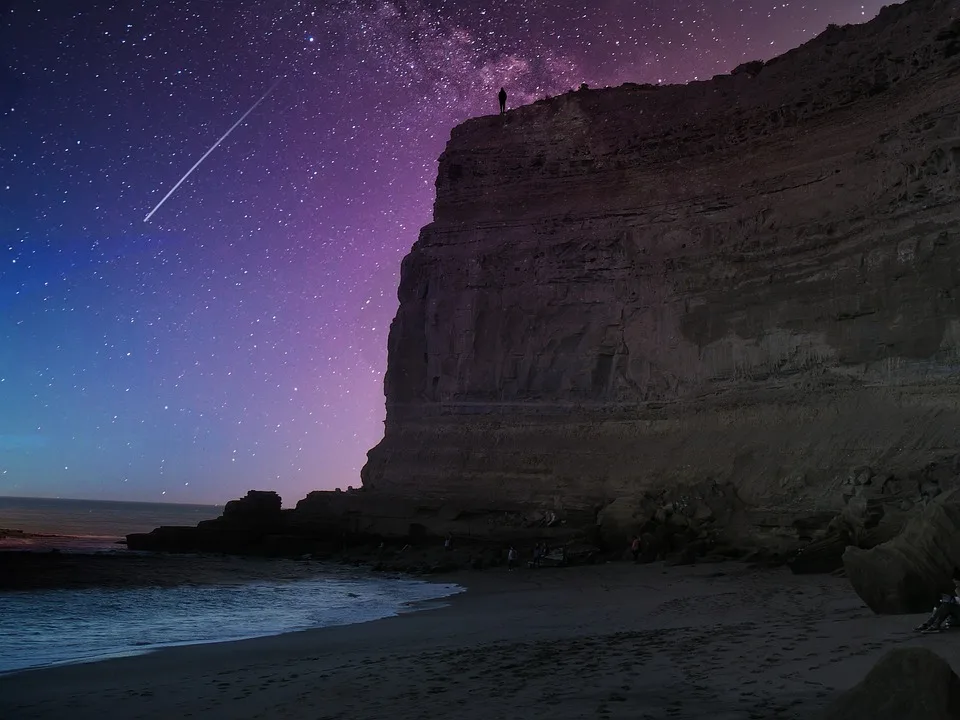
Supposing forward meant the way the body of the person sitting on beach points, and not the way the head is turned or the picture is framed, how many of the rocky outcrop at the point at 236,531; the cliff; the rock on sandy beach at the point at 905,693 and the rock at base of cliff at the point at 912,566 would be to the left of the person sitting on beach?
1

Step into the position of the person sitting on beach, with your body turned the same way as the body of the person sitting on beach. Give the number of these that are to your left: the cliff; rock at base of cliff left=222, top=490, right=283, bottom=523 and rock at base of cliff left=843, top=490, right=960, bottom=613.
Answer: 0

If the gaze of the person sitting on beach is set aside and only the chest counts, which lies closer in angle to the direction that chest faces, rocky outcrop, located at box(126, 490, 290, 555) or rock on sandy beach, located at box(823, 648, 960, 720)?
the rocky outcrop

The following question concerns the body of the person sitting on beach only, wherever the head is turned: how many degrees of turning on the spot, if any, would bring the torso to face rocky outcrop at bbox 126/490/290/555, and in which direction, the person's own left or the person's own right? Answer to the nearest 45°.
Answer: approximately 45° to the person's own right

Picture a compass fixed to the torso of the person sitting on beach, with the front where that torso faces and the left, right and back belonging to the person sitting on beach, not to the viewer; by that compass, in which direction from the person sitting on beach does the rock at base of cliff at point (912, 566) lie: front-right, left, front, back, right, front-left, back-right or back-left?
right

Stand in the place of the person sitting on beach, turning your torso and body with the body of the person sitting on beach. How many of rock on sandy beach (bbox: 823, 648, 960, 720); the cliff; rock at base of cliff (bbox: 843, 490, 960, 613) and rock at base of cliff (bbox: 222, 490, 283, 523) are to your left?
1

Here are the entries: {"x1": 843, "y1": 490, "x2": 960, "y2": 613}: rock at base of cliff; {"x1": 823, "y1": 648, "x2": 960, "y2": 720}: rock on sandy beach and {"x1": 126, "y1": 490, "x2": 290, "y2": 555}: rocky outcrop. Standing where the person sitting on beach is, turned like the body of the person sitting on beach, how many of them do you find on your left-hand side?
1

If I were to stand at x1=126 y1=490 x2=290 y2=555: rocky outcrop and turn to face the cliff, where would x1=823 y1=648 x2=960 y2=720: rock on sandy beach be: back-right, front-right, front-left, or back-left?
front-right

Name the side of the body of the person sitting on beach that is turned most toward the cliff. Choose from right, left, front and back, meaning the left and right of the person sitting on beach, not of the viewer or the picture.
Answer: right

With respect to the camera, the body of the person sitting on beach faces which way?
to the viewer's left

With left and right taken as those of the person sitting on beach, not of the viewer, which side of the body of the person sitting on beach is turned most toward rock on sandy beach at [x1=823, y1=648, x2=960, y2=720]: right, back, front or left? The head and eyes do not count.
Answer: left
